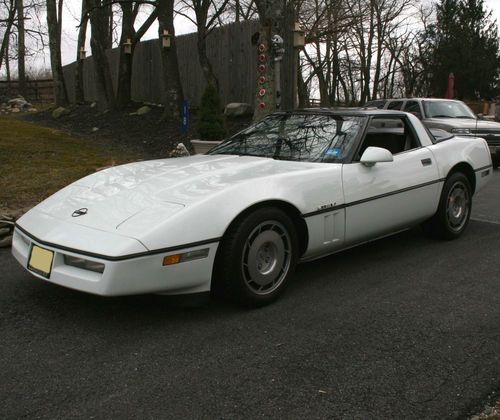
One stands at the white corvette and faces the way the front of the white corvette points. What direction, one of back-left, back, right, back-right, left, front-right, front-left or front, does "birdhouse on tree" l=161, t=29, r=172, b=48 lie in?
back-right

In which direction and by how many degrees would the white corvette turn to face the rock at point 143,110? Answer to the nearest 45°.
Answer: approximately 135° to its right

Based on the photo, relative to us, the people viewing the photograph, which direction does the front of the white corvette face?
facing the viewer and to the left of the viewer

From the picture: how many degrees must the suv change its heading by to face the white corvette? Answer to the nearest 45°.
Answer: approximately 45° to its right

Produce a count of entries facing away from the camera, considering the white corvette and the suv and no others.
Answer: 0

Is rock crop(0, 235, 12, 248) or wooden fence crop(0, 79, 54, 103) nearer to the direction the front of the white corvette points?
the rock
